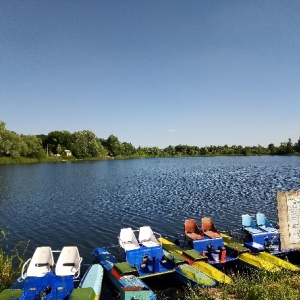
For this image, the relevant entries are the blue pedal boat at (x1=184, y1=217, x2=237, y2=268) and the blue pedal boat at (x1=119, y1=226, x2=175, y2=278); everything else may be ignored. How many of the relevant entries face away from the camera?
0

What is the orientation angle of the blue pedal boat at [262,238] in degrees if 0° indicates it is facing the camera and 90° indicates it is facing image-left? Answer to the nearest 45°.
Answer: approximately 315°

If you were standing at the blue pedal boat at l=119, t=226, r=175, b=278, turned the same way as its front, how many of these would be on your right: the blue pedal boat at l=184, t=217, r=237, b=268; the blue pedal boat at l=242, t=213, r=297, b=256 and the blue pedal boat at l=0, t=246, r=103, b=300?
1

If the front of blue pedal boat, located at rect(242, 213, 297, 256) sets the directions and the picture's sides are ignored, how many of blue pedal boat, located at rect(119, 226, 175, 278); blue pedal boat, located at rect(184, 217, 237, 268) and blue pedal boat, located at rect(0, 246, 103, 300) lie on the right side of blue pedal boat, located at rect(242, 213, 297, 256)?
3

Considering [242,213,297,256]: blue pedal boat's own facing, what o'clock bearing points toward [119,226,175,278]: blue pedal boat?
[119,226,175,278]: blue pedal boat is roughly at 3 o'clock from [242,213,297,256]: blue pedal boat.

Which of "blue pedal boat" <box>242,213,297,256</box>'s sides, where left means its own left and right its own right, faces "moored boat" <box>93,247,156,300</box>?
right

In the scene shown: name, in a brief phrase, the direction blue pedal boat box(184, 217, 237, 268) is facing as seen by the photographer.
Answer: facing the viewer and to the right of the viewer

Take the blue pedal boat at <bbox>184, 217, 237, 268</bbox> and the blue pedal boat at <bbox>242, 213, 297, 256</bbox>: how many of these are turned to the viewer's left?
0

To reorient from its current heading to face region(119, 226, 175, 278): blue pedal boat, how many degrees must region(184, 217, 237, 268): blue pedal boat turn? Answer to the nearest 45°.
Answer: approximately 90° to its right

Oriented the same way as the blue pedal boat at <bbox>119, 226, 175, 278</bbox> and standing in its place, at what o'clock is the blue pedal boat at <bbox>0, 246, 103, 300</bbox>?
the blue pedal boat at <bbox>0, 246, 103, 300</bbox> is roughly at 3 o'clock from the blue pedal boat at <bbox>119, 226, 175, 278</bbox>.
